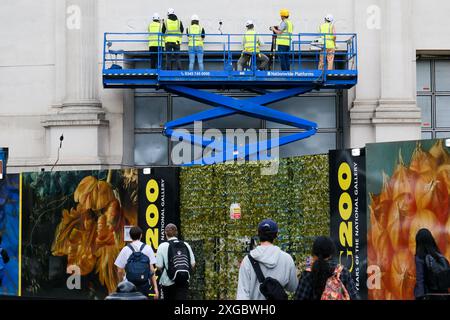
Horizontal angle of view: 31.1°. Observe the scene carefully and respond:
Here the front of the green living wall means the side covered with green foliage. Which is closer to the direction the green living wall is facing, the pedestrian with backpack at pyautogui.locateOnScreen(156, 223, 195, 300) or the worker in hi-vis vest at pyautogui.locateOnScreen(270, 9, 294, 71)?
the pedestrian with backpack

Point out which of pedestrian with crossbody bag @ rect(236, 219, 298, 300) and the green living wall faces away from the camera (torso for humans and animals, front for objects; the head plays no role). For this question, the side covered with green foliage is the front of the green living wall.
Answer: the pedestrian with crossbody bag

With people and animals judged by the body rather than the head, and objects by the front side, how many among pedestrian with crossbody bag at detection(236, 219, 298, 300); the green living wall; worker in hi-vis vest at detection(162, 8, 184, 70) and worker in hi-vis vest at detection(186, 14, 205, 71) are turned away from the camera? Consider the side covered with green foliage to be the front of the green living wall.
3

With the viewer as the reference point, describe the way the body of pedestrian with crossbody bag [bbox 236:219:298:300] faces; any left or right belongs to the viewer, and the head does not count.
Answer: facing away from the viewer

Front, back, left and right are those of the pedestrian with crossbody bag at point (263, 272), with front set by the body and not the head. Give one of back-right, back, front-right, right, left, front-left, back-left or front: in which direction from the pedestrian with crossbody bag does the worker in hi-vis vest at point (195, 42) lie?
front

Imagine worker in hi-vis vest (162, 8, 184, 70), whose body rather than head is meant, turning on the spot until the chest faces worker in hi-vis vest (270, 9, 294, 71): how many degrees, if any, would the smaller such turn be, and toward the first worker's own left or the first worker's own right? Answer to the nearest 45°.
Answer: approximately 90° to the first worker's own right

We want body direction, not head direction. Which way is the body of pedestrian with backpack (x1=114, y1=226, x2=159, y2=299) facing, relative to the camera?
away from the camera

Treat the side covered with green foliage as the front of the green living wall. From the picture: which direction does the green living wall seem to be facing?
toward the camera

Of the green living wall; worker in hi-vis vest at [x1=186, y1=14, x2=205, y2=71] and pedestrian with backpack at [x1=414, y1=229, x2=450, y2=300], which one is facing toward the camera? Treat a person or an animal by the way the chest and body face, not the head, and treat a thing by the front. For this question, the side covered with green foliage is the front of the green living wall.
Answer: the green living wall

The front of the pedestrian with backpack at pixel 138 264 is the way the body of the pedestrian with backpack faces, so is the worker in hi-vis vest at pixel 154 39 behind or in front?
in front

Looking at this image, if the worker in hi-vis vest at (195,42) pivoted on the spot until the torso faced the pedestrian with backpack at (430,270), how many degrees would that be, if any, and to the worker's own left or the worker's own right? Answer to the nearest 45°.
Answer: approximately 180°

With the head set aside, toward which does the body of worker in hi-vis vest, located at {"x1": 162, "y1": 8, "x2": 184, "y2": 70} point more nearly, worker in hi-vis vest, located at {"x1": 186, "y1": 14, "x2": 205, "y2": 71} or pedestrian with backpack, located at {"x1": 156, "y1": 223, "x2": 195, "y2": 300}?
the worker in hi-vis vest

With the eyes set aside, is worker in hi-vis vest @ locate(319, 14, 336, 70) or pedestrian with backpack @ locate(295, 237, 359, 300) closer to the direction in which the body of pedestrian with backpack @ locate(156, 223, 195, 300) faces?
the worker in hi-vis vest

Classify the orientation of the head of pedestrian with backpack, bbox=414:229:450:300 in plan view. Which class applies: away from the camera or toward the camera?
away from the camera

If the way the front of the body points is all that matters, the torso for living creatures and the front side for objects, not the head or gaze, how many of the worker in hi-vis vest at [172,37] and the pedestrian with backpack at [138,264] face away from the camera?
2

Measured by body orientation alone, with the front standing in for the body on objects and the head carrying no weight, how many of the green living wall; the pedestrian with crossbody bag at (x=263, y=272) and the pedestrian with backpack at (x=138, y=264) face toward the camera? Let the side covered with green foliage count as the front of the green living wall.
1

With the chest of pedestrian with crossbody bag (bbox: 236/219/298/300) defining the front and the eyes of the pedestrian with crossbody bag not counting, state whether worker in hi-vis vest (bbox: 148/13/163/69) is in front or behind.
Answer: in front

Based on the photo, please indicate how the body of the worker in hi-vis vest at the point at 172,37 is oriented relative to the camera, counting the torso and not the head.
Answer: away from the camera

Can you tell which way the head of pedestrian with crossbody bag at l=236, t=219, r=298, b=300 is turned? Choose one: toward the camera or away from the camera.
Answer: away from the camera

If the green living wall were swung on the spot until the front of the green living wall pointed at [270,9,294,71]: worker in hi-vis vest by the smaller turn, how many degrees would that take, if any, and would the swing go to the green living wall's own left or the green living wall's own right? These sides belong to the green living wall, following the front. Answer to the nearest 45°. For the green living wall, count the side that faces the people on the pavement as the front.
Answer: approximately 180°

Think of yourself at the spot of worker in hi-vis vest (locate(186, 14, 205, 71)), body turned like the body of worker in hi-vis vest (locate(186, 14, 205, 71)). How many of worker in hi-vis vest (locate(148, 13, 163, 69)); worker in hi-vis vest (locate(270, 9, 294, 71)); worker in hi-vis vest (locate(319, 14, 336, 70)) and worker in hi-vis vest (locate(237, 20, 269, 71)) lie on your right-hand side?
3
